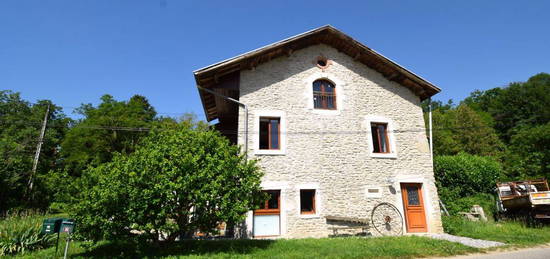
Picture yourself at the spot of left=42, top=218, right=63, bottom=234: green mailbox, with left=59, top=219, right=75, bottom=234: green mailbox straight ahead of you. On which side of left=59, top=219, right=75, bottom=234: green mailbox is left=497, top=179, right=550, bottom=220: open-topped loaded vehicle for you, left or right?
left

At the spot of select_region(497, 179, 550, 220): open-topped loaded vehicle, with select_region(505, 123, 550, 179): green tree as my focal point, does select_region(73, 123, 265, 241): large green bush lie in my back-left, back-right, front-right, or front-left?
back-left

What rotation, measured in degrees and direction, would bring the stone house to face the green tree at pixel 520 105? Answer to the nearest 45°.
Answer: approximately 135° to its left

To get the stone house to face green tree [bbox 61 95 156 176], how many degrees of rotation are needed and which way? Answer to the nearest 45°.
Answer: approximately 135° to its right

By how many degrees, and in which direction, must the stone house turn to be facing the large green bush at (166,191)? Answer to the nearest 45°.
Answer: approximately 45° to its right

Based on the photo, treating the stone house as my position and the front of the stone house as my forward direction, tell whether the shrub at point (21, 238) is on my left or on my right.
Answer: on my right

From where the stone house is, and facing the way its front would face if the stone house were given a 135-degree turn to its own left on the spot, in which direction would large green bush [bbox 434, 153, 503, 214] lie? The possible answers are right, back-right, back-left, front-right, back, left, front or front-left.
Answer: front

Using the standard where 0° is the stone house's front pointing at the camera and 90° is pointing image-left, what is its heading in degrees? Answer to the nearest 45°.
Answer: approximately 0°

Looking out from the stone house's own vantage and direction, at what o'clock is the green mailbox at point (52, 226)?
The green mailbox is roughly at 2 o'clock from the stone house.

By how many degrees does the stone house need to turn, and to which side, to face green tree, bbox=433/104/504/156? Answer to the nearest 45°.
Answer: approximately 135° to its left

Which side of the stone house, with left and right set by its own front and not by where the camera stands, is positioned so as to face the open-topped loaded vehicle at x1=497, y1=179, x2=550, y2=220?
left

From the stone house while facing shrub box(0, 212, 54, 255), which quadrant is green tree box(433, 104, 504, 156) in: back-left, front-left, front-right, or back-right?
back-right
